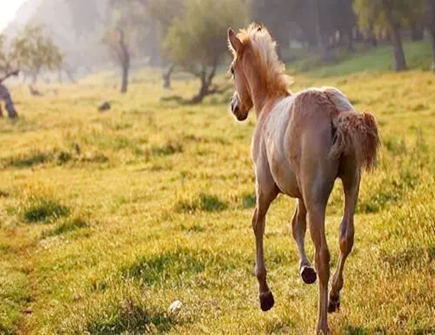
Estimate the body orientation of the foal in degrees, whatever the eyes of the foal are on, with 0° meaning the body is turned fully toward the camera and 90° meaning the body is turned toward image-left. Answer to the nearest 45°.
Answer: approximately 135°
